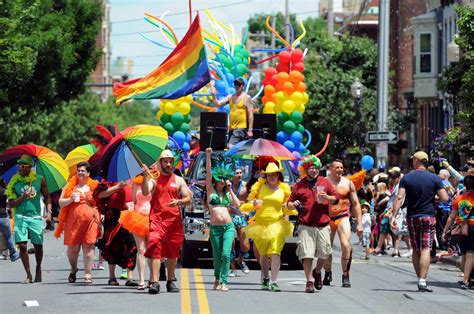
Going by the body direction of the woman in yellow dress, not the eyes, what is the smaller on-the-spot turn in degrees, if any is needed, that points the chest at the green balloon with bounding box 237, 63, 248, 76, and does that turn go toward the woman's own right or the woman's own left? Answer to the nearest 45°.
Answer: approximately 180°

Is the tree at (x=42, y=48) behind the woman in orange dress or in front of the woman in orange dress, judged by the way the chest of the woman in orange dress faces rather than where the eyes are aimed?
behind

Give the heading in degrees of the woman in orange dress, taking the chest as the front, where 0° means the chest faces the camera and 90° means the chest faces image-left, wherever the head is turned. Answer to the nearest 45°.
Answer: approximately 0°

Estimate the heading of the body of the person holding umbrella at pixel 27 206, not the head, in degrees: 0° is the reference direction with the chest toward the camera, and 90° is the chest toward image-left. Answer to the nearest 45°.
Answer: approximately 0°
